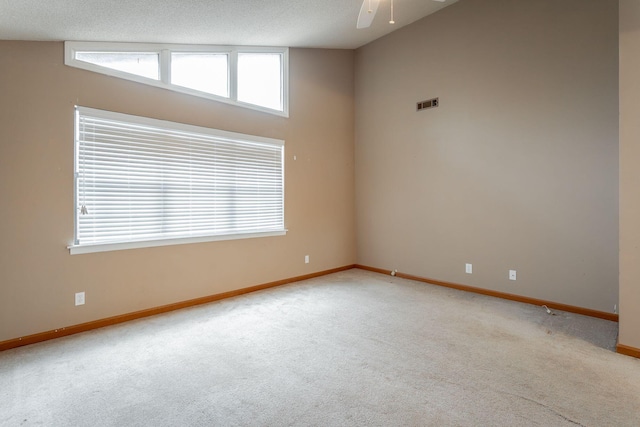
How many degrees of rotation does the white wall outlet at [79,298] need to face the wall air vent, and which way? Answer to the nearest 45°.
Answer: approximately 90° to its left

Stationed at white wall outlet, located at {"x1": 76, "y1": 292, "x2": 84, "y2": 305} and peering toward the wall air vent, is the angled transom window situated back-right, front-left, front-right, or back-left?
front-left

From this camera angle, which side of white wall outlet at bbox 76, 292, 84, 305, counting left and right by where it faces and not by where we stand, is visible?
front

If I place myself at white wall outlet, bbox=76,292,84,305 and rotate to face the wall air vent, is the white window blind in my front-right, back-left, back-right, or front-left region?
front-left
